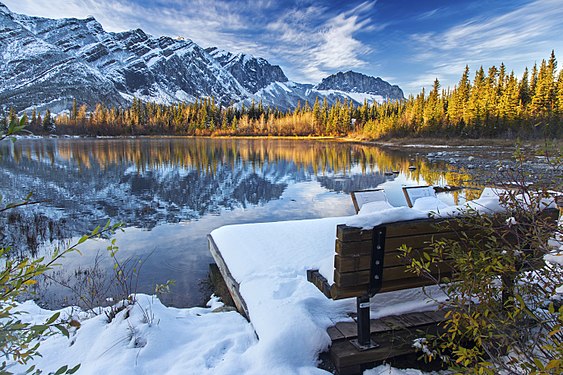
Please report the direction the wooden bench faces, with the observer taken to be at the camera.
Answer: facing away from the viewer and to the left of the viewer
